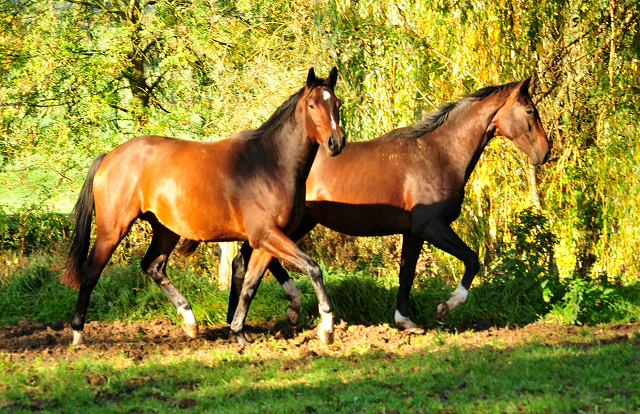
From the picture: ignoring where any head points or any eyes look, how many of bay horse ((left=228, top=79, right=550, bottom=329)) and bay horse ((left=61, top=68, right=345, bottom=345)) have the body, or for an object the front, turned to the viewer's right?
2

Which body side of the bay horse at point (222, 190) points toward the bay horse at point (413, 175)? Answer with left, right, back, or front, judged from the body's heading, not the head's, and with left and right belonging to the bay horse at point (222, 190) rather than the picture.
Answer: front

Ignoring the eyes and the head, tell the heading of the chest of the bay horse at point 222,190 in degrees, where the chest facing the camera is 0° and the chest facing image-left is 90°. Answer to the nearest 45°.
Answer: approximately 270°

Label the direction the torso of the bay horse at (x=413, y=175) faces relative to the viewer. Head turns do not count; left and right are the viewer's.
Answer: facing to the right of the viewer

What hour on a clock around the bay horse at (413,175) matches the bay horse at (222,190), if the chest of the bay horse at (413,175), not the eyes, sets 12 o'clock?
the bay horse at (222,190) is roughly at 5 o'clock from the bay horse at (413,175).
